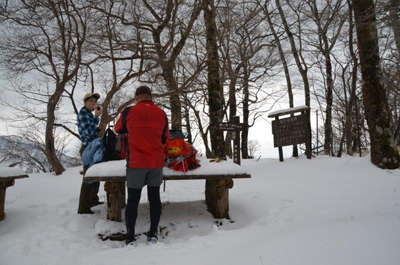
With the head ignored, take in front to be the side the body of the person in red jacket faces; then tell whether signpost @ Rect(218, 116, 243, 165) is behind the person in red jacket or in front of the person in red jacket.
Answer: in front

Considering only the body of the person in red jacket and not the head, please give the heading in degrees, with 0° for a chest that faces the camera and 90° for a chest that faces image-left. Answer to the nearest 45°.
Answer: approximately 180°

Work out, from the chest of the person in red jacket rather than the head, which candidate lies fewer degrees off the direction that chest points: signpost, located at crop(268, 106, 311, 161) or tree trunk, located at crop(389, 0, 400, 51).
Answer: the signpost

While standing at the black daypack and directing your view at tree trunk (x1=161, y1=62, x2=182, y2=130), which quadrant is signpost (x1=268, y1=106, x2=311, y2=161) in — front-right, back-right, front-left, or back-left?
front-right

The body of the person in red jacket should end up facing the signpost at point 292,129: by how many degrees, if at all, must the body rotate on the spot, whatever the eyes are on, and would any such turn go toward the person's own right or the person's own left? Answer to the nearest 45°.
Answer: approximately 45° to the person's own right

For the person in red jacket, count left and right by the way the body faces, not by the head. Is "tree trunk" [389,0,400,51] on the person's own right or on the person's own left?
on the person's own right

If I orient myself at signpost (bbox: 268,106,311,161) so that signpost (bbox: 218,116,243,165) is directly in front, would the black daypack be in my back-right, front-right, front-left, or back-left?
front-left

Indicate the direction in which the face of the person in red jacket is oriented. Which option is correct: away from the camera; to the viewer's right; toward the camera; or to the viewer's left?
away from the camera

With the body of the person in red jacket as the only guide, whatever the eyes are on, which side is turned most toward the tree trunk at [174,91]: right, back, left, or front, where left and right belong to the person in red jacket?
front
